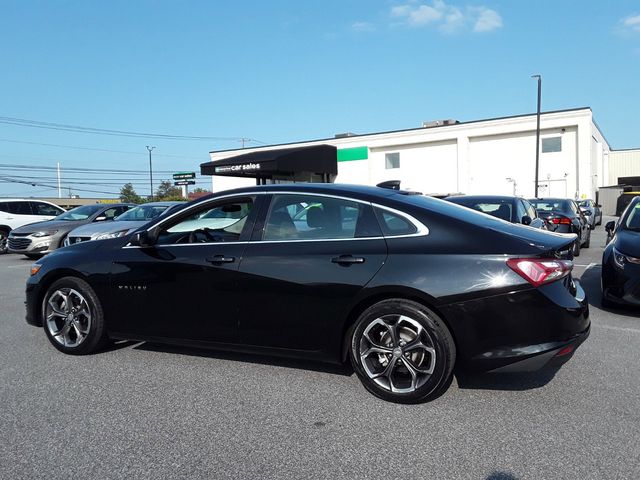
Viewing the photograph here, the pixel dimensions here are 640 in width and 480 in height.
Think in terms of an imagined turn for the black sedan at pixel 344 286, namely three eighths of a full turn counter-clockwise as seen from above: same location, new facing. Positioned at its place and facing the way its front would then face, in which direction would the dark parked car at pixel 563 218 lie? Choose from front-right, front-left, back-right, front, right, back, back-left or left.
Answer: back-left

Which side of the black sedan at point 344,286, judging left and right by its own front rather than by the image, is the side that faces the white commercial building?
right

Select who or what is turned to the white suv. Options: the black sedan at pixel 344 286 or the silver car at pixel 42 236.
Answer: the black sedan

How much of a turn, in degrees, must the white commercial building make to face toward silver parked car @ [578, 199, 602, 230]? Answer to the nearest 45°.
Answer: approximately 45° to its left

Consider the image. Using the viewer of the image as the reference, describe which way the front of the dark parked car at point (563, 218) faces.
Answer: facing away from the viewer and to the right of the viewer

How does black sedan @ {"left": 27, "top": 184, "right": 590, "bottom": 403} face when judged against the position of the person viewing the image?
facing away from the viewer and to the left of the viewer

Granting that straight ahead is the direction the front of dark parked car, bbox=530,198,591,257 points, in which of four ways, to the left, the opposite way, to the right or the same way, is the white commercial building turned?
the opposite way

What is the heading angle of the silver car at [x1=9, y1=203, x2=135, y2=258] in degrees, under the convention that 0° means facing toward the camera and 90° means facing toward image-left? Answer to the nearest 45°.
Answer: approximately 45°

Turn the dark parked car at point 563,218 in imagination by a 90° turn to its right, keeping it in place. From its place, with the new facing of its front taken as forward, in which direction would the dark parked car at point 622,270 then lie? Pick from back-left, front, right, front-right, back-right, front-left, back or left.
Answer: front-right

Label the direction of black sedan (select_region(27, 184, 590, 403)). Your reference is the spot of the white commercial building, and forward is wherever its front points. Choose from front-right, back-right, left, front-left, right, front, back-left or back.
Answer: front-left

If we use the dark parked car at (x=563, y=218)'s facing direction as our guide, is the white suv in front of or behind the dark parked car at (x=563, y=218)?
behind

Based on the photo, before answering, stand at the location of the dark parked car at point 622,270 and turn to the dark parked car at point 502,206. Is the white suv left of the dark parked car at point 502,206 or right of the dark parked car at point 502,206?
left
